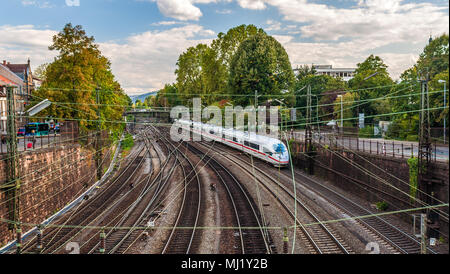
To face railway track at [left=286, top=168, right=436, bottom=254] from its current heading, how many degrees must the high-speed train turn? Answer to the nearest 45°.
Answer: approximately 45° to its right

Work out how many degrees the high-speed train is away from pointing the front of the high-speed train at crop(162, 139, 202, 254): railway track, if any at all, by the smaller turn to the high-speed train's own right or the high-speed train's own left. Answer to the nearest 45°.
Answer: approximately 45° to the high-speed train's own right

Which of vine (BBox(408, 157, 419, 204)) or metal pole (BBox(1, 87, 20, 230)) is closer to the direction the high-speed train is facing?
the vine

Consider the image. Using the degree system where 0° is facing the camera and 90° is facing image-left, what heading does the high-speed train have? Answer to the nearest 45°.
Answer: approximately 315°

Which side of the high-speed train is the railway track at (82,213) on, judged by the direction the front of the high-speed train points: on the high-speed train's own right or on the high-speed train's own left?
on the high-speed train's own right

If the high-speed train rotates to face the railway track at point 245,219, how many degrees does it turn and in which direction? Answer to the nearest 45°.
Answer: approximately 45° to its right

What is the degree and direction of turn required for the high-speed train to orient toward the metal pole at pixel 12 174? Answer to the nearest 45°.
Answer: approximately 90° to its right

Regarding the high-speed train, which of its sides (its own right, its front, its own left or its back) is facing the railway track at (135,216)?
right
